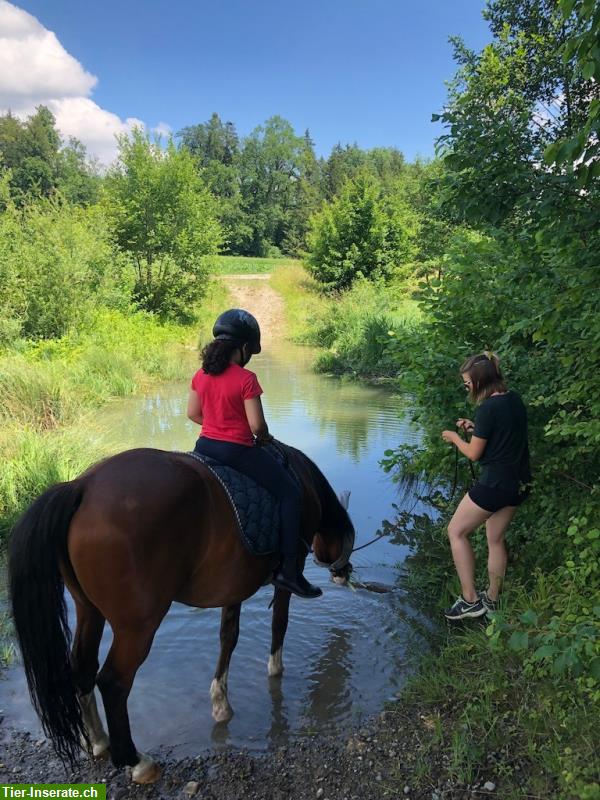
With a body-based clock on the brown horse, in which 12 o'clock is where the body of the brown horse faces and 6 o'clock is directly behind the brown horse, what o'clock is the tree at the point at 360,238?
The tree is roughly at 11 o'clock from the brown horse.

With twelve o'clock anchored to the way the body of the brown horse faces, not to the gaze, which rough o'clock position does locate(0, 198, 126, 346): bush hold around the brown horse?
The bush is roughly at 10 o'clock from the brown horse.

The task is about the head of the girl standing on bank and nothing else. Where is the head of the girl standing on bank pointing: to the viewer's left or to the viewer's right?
to the viewer's left

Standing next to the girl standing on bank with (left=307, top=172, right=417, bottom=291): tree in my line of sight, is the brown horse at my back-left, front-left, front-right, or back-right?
back-left

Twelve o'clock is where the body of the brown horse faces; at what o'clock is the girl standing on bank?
The girl standing on bank is roughly at 1 o'clock from the brown horse.

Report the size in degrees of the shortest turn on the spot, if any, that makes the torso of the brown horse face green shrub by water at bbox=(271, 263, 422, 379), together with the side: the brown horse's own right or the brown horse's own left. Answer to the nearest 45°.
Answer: approximately 45° to the brown horse's own left

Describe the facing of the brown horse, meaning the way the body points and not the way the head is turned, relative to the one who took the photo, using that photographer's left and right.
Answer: facing away from the viewer and to the right of the viewer

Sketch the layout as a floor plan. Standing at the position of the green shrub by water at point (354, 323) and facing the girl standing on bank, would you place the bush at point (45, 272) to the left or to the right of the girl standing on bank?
right
